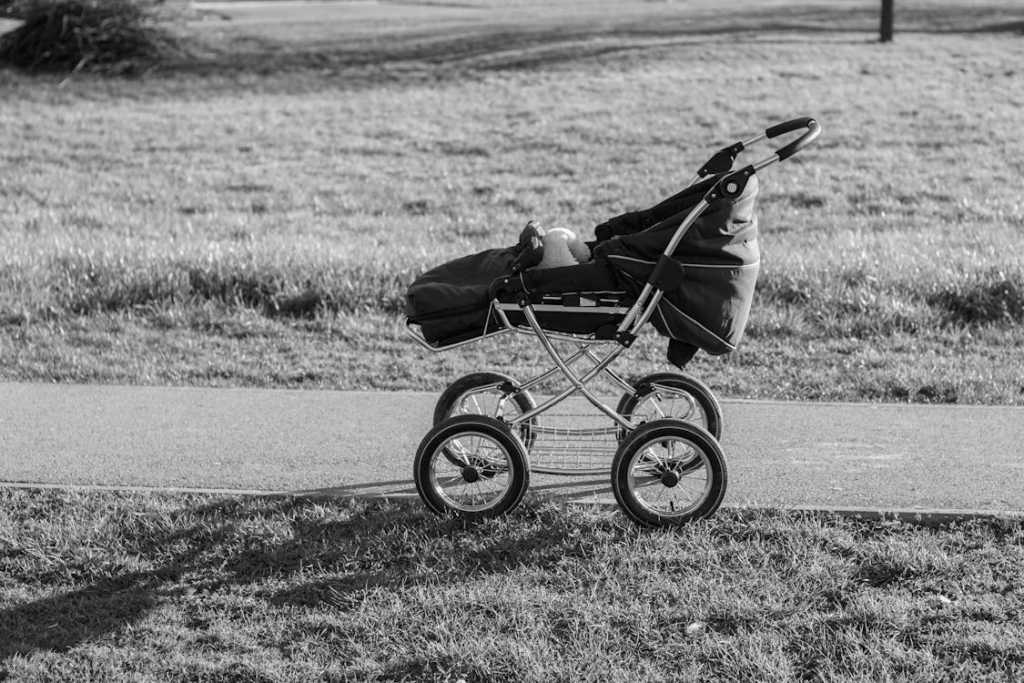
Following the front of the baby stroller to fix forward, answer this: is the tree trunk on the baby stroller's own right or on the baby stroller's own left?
on the baby stroller's own right

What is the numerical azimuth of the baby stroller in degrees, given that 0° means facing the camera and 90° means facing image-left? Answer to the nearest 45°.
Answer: approximately 90°
